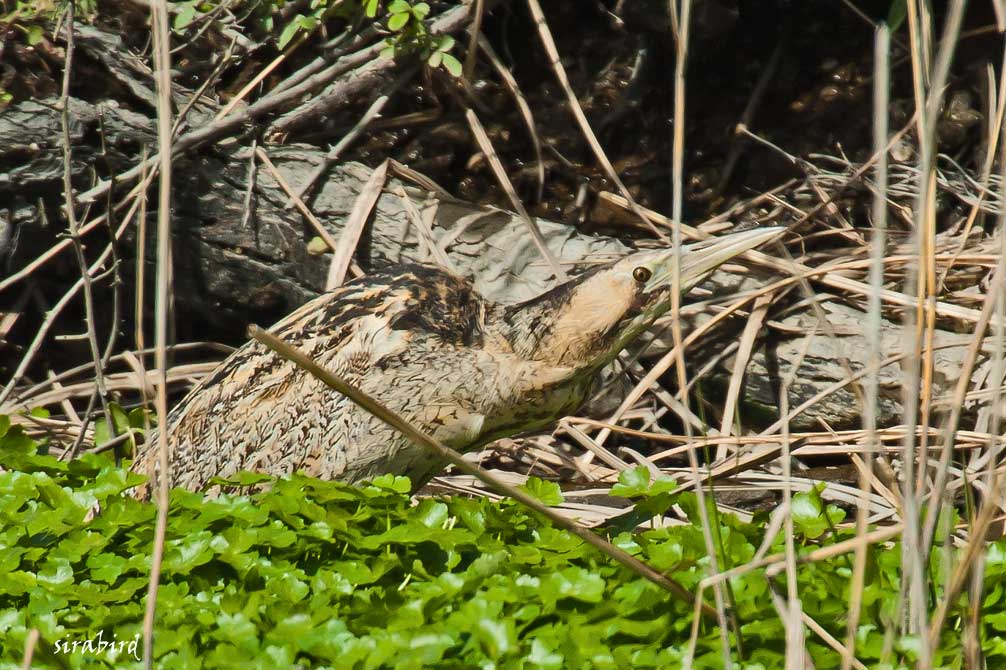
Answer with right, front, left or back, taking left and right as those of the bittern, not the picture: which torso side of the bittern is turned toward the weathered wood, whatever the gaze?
left

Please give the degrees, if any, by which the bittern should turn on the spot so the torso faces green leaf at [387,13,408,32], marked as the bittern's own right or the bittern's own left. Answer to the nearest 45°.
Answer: approximately 90° to the bittern's own left

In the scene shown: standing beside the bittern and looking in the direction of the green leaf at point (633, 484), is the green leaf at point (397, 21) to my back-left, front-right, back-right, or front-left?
back-left

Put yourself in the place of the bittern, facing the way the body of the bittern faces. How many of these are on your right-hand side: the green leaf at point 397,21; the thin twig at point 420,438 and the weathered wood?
1

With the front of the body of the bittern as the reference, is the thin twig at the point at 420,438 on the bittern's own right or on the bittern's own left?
on the bittern's own right

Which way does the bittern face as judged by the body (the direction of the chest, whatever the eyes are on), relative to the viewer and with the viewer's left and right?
facing to the right of the viewer

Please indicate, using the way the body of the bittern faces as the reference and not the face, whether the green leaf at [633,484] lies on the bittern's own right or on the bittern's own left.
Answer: on the bittern's own right
